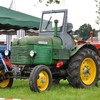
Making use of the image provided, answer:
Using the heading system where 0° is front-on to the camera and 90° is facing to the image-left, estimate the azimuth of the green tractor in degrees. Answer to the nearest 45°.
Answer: approximately 45°
